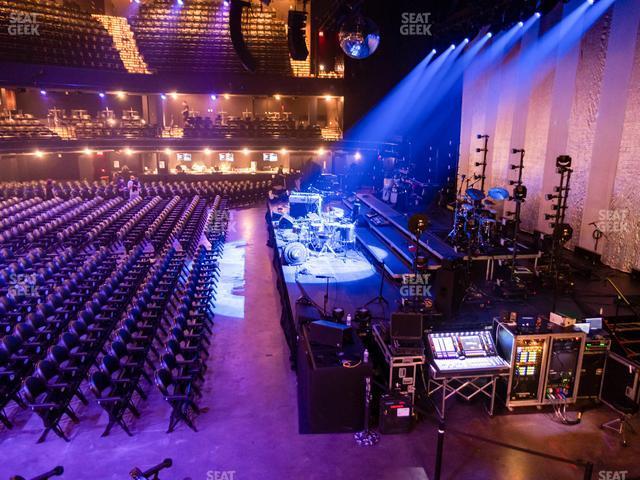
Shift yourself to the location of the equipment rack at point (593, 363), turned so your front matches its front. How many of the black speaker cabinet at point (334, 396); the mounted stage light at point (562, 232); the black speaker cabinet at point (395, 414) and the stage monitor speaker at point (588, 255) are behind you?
2

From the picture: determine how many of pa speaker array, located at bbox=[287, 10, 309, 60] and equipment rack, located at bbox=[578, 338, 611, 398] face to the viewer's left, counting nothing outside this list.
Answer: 1

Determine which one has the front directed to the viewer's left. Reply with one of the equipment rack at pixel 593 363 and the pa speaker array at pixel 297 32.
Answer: the pa speaker array

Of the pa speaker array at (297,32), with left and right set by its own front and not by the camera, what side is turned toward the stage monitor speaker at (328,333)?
left

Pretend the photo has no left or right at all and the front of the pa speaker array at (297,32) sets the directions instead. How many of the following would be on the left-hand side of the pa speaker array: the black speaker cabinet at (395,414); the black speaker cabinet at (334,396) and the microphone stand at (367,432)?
3

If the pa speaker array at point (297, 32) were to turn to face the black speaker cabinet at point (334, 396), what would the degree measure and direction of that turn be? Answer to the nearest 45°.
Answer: approximately 90° to its left

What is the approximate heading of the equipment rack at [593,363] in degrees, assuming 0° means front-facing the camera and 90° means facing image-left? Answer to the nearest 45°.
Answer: approximately 0°

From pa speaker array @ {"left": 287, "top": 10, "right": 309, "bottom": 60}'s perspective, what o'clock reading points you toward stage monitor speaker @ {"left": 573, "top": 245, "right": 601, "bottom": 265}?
The stage monitor speaker is roughly at 7 o'clock from the pa speaker array.

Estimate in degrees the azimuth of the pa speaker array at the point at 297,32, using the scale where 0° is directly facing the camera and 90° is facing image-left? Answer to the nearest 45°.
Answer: approximately 90°

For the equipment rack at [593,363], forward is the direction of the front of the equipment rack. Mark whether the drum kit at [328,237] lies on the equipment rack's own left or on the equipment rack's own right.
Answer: on the equipment rack's own right

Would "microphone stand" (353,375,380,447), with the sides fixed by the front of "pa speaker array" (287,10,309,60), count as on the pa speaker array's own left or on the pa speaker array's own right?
on the pa speaker array's own left
